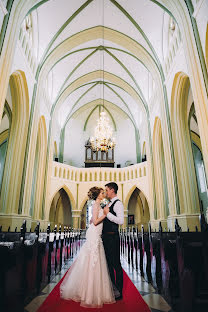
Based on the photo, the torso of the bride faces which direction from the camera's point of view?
to the viewer's right
